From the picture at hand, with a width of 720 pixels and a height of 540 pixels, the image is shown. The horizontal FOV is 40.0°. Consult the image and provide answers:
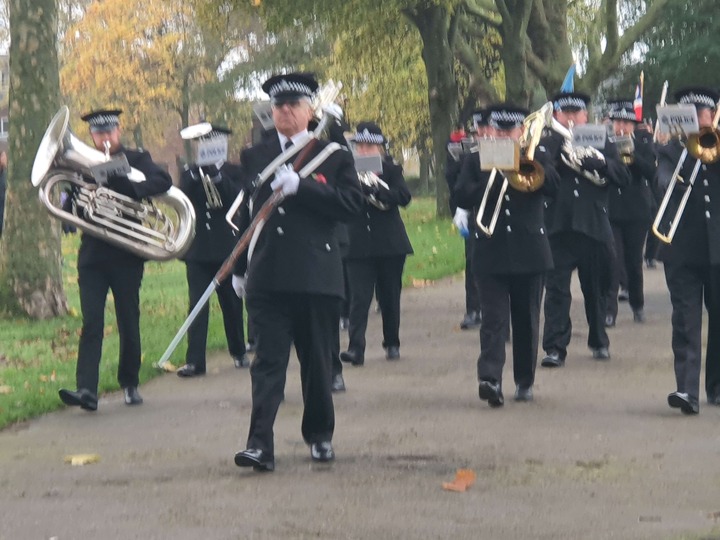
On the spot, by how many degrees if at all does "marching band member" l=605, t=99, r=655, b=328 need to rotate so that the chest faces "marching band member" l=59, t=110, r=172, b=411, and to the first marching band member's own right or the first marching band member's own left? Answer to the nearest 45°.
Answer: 0° — they already face them

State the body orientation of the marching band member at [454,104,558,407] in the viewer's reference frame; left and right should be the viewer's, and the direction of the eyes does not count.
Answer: facing the viewer

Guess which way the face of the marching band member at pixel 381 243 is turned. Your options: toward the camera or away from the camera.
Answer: toward the camera

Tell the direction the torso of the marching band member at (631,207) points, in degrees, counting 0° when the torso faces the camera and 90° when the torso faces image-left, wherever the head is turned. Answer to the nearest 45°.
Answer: approximately 45°

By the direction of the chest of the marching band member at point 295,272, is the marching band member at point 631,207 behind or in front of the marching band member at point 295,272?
behind

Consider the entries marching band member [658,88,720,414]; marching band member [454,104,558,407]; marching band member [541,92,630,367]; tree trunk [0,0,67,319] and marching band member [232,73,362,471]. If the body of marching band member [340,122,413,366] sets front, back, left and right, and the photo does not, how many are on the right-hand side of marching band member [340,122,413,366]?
1

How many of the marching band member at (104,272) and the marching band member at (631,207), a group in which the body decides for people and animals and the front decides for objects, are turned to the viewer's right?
0

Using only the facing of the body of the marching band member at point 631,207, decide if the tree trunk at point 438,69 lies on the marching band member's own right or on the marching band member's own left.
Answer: on the marching band member's own right

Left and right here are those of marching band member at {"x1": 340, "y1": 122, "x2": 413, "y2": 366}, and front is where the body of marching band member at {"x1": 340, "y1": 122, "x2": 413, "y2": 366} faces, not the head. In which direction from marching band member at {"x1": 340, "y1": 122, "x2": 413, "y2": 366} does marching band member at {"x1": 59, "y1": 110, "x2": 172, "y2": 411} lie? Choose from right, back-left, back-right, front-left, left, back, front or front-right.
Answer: front

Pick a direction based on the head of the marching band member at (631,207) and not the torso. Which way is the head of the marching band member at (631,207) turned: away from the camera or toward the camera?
toward the camera

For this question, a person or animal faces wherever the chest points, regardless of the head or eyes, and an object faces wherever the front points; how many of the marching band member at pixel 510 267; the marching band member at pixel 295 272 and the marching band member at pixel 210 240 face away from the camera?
0
